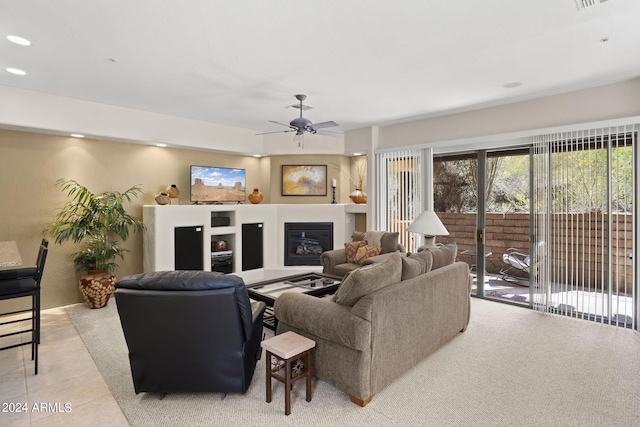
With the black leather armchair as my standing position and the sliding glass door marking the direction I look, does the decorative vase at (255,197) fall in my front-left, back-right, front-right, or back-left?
front-left

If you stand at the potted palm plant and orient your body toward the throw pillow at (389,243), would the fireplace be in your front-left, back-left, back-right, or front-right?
front-left

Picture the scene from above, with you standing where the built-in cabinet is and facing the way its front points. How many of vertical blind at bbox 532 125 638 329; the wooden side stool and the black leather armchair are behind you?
0

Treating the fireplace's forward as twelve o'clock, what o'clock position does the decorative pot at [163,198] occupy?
The decorative pot is roughly at 2 o'clock from the fireplace.

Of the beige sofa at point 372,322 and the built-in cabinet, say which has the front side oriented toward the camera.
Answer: the built-in cabinet

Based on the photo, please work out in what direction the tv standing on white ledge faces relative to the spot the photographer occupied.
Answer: facing the viewer and to the right of the viewer

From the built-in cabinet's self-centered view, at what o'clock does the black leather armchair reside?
The black leather armchair is roughly at 12 o'clock from the built-in cabinet.

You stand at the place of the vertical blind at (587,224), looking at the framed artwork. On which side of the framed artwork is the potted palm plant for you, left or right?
left

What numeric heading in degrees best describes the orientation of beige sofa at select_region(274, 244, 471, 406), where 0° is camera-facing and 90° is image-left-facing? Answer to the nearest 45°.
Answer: approximately 135°

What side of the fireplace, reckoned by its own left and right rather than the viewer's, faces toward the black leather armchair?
front

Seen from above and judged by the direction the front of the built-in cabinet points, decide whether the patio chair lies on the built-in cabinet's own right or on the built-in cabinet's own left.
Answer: on the built-in cabinet's own left

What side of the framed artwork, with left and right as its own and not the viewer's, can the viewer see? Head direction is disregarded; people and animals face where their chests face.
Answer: front

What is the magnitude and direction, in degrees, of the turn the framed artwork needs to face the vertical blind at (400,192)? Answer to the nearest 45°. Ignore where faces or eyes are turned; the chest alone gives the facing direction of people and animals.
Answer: approximately 45° to its left

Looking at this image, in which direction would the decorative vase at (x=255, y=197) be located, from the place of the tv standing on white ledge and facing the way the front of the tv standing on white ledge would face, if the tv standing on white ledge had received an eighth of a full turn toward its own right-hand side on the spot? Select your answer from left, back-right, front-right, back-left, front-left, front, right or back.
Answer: left

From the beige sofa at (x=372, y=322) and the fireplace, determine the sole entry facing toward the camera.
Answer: the fireplace

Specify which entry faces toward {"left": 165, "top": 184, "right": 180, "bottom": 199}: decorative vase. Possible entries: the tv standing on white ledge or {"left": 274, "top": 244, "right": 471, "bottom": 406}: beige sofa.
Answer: the beige sofa

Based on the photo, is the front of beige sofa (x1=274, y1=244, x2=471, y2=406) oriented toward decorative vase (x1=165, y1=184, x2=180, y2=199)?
yes

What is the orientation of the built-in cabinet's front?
toward the camera
